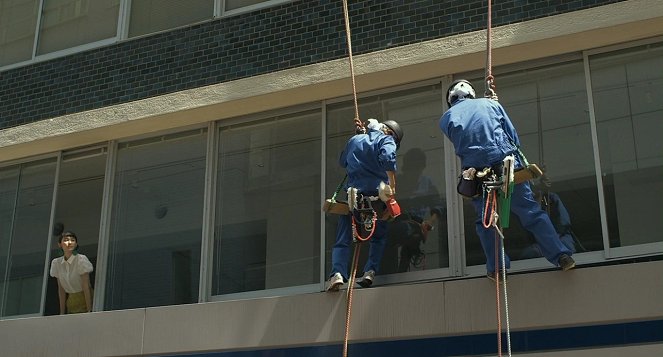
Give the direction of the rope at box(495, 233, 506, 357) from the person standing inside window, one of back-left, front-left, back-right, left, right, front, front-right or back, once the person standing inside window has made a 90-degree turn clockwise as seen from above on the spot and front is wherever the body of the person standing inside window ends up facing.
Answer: back-left

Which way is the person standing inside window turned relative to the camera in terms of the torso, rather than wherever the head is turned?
toward the camera

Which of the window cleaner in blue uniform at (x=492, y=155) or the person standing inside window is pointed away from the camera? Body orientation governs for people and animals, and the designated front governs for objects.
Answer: the window cleaner in blue uniform

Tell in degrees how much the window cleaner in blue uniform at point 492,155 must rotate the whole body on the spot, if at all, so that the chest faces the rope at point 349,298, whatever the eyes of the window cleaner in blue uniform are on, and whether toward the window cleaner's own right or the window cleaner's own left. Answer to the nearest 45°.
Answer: approximately 45° to the window cleaner's own left

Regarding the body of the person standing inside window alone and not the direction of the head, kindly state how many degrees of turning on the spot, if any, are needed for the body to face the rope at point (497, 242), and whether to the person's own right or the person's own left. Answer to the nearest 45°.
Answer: approximately 45° to the person's own left

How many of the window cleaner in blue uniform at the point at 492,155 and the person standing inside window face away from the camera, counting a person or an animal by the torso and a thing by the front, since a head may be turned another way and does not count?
1

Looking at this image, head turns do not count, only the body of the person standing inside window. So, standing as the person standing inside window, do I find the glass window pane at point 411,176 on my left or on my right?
on my left

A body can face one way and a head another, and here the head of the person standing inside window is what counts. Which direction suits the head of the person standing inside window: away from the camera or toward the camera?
toward the camera

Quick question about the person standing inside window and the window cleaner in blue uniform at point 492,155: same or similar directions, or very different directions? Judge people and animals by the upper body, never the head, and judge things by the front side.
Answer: very different directions

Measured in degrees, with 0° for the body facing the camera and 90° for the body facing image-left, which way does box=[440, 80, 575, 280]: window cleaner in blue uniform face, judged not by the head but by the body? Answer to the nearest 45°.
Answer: approximately 180°

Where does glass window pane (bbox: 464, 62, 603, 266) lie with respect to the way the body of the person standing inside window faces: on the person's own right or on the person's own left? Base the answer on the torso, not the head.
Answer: on the person's own left

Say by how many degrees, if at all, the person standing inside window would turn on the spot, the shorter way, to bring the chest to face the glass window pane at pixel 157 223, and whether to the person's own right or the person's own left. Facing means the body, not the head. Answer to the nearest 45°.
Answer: approximately 45° to the person's own left
